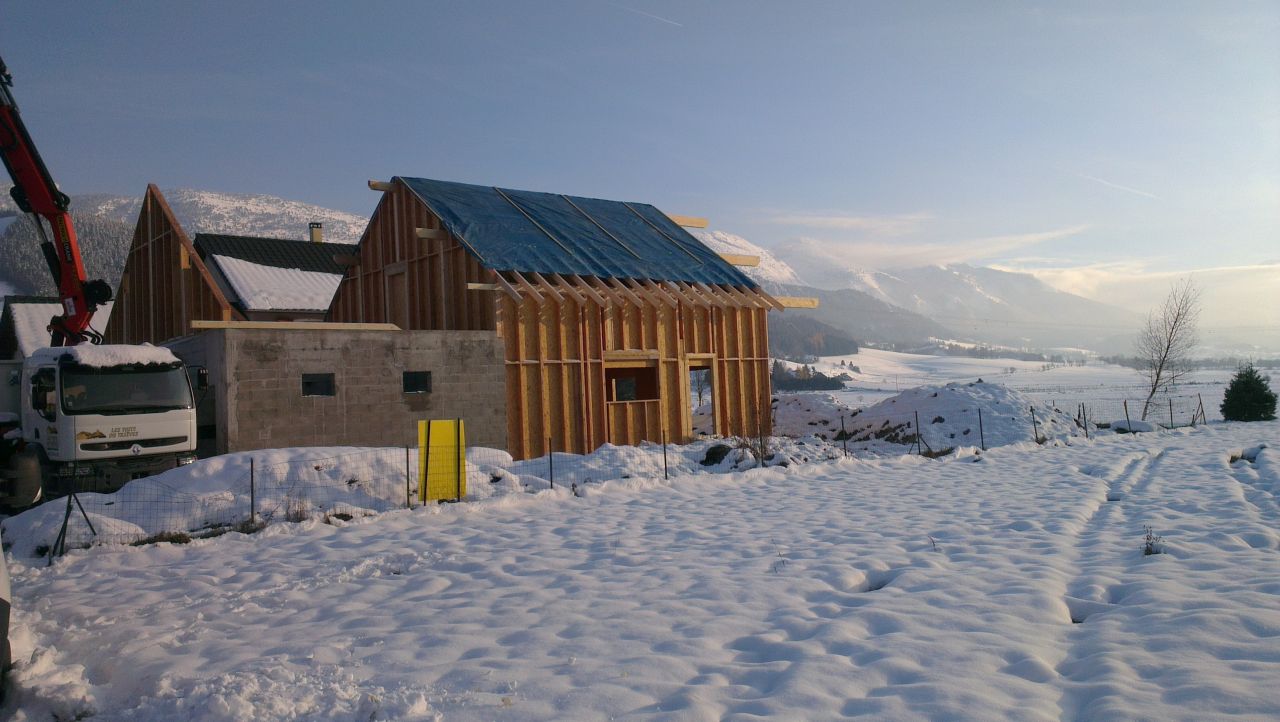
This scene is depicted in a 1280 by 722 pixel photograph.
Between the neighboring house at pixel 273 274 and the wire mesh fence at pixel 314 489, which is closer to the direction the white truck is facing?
the wire mesh fence

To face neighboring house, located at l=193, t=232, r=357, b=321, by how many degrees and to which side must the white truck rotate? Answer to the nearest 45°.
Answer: approximately 135° to its left

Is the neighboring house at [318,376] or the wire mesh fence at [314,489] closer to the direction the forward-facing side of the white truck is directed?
the wire mesh fence

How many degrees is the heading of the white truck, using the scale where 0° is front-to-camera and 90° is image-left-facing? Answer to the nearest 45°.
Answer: approximately 315°
